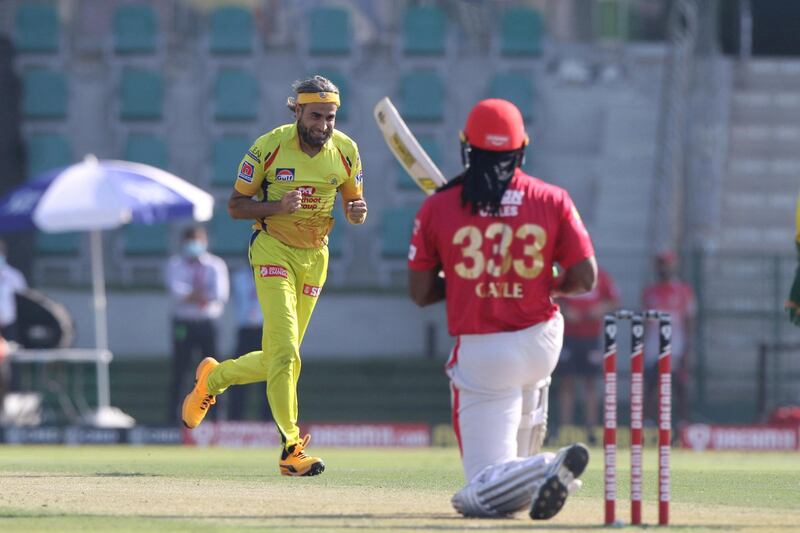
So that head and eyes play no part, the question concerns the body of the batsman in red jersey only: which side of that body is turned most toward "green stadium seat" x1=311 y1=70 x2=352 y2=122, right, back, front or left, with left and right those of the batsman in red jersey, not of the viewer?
front

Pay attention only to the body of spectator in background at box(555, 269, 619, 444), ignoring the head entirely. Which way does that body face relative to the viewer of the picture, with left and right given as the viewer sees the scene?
facing the viewer

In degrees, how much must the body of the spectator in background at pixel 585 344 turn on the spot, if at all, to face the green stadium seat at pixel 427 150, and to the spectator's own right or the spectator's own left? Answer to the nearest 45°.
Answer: approximately 135° to the spectator's own right

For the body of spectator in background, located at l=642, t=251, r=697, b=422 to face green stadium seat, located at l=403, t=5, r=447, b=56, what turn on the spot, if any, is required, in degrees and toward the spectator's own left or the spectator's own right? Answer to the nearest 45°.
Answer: approximately 135° to the spectator's own right

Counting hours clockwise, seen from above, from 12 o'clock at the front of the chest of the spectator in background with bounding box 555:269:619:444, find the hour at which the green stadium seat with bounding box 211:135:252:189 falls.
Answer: The green stadium seat is roughly at 4 o'clock from the spectator in background.

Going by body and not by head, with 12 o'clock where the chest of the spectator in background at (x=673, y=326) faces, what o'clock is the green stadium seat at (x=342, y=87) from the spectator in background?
The green stadium seat is roughly at 4 o'clock from the spectator in background.

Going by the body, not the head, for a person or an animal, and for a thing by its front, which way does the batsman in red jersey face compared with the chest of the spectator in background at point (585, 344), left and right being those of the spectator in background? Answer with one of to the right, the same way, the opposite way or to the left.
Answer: the opposite way

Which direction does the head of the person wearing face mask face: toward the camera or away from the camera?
toward the camera

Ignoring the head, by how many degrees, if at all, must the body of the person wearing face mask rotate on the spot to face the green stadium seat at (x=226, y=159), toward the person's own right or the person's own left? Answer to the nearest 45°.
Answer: approximately 180°

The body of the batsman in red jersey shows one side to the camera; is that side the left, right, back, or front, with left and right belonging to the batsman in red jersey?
back

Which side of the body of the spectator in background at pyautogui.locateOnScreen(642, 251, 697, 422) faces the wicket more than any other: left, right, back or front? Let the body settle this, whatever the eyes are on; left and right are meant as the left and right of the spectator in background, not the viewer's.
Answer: front

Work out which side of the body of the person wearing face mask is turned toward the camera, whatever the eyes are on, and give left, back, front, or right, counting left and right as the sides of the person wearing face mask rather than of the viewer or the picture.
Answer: front

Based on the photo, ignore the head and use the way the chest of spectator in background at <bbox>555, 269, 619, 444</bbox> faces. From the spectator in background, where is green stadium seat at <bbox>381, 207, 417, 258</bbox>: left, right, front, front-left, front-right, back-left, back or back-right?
back-right

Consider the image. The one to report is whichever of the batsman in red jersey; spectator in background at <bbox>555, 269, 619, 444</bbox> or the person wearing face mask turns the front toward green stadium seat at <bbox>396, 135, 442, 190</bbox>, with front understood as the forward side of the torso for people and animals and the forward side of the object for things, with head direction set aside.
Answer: the batsman in red jersey

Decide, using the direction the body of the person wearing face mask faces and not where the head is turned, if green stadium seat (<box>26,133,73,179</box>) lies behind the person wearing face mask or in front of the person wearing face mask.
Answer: behind
